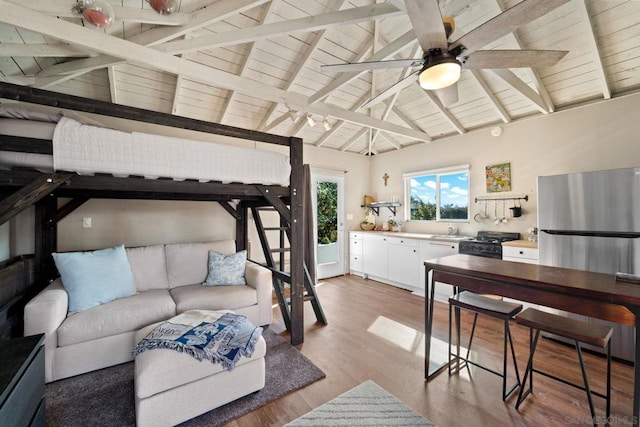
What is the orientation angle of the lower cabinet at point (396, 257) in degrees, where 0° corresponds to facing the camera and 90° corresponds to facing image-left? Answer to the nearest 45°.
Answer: approximately 45°

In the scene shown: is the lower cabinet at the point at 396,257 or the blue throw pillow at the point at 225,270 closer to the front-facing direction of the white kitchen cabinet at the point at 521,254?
the blue throw pillow

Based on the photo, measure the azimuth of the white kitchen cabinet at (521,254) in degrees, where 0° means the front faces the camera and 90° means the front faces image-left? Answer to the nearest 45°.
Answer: approximately 45°

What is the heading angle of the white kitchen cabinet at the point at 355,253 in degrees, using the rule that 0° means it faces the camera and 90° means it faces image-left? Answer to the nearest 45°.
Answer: approximately 45°

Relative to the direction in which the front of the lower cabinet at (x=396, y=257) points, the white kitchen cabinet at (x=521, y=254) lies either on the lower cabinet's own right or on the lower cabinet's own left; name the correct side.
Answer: on the lower cabinet's own left

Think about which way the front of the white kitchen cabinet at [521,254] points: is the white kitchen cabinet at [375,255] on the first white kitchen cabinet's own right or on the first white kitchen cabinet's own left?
on the first white kitchen cabinet's own right
